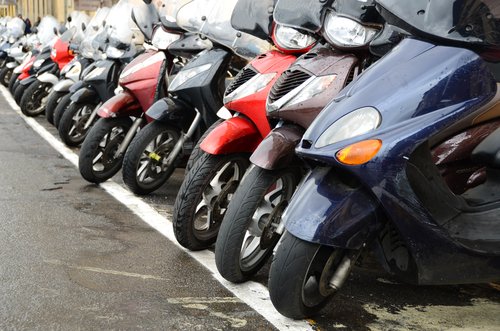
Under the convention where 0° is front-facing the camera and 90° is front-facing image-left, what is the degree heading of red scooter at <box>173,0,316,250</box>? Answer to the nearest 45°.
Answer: approximately 45°

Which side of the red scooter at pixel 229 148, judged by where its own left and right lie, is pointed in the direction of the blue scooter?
left

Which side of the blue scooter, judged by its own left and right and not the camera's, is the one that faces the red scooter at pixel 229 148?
right

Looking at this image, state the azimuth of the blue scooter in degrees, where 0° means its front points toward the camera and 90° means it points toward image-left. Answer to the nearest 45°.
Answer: approximately 45°
